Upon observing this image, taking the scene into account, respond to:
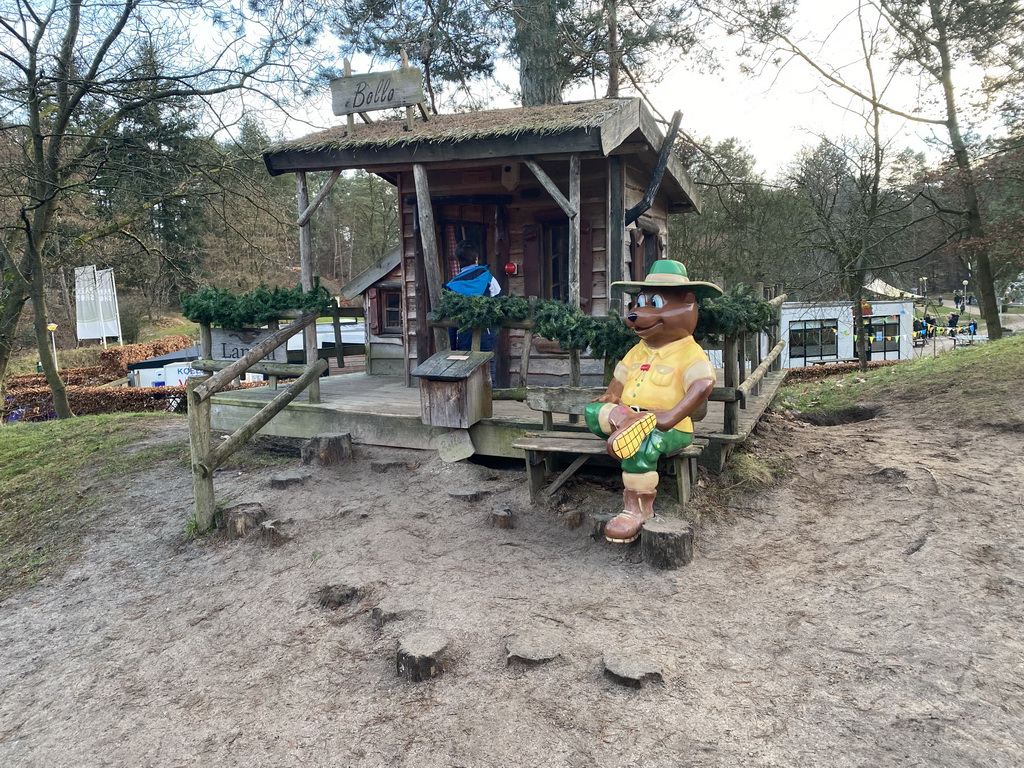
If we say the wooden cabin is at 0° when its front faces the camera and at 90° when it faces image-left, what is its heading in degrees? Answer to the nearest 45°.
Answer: approximately 45°

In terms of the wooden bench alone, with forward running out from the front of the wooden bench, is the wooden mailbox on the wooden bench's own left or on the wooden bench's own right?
on the wooden bench's own right

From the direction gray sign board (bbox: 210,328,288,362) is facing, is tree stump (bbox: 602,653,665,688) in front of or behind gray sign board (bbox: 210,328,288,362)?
in front

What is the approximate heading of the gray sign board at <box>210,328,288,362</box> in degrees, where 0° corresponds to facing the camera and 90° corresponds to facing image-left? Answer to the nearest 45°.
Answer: approximately 0°

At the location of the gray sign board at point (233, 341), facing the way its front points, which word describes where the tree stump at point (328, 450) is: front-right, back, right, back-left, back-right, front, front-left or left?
front-left

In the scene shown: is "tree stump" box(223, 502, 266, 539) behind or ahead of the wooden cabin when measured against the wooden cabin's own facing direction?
ahead

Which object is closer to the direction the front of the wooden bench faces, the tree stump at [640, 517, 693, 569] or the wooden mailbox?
the tree stump

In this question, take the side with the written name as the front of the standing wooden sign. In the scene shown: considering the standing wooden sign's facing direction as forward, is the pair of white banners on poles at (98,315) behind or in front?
behind

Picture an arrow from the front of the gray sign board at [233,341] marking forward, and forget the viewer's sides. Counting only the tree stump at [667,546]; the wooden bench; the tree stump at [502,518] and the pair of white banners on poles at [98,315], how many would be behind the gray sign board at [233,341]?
1

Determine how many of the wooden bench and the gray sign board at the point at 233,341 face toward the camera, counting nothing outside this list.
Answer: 2

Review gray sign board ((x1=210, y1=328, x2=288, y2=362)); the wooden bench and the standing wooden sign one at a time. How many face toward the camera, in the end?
3

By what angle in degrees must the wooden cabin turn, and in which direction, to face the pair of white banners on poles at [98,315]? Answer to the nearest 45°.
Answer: approximately 90° to its right
